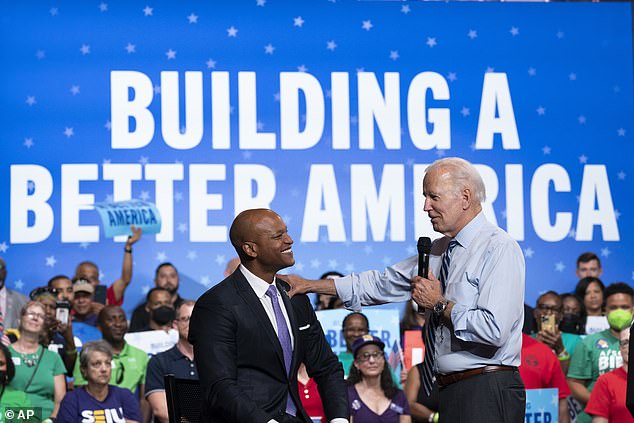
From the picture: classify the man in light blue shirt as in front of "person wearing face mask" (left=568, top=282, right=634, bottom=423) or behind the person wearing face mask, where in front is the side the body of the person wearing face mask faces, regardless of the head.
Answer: in front

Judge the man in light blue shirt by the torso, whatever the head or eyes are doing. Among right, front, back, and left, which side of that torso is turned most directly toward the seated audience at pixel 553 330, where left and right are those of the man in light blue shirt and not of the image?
right

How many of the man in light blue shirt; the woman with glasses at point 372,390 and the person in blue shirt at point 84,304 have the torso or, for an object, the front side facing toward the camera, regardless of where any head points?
2

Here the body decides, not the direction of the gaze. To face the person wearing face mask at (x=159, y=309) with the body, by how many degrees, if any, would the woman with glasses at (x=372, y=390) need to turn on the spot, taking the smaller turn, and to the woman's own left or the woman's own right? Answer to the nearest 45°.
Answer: approximately 135° to the woman's own right

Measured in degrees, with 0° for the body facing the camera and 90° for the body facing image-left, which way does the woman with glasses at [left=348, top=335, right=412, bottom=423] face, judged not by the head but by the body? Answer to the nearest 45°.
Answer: approximately 0°

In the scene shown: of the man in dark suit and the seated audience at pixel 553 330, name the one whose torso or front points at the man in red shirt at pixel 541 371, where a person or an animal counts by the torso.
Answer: the seated audience

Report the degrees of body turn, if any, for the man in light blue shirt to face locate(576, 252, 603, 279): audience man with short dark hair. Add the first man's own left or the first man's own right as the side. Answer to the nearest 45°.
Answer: approximately 90° to the first man's own right

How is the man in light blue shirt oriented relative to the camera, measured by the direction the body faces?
to the viewer's left

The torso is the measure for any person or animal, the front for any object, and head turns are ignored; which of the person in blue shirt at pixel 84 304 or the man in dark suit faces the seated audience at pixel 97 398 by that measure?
the person in blue shirt at pixel 84 304

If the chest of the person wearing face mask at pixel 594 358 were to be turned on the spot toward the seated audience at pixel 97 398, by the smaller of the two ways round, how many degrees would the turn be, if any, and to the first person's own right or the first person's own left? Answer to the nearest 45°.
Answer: approximately 45° to the first person's own right

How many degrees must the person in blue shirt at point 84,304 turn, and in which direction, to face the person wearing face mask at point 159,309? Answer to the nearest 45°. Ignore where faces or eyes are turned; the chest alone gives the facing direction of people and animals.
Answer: approximately 90° to their left

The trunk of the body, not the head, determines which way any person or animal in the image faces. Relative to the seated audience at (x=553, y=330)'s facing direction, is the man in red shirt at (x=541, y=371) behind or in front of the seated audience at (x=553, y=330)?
in front
